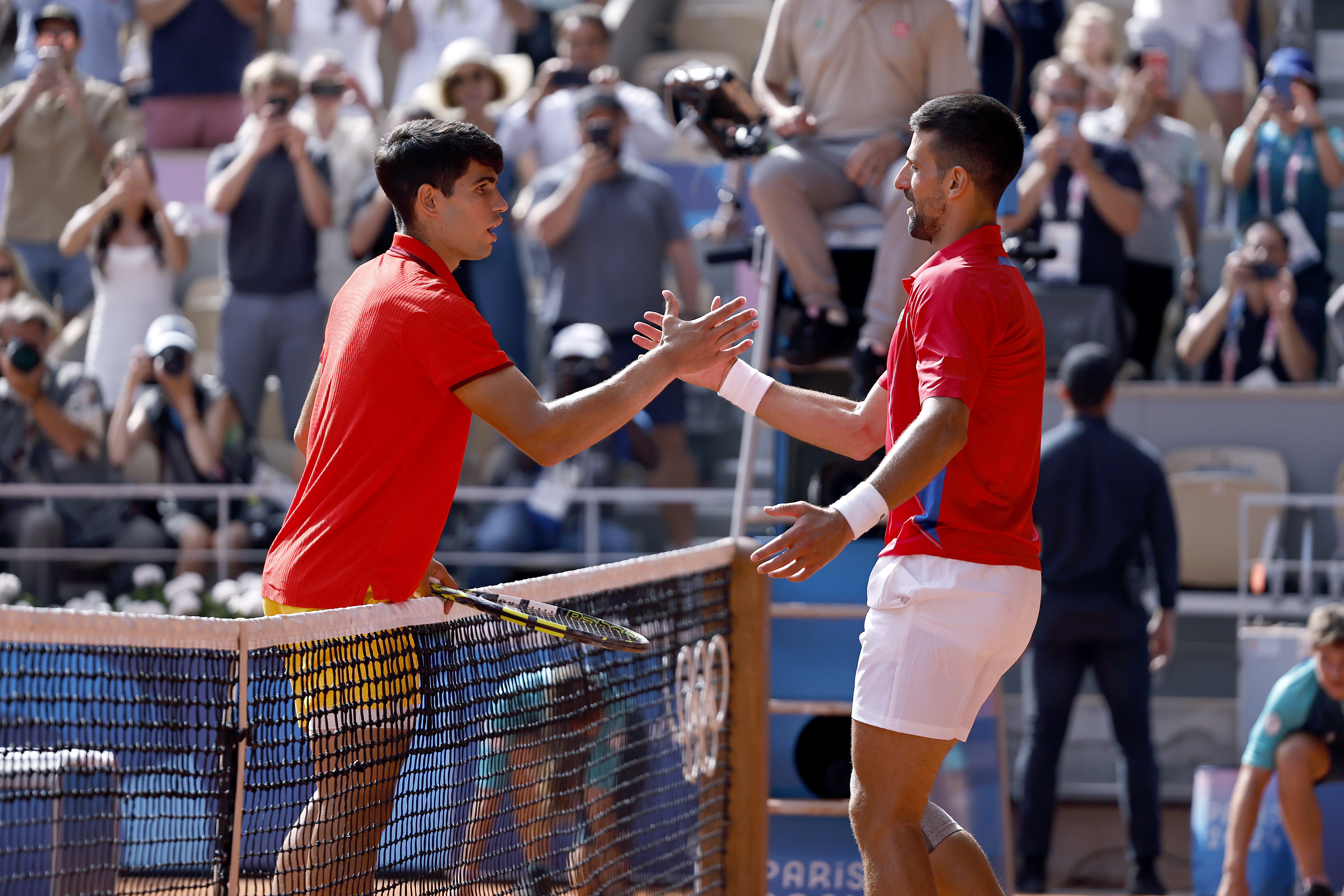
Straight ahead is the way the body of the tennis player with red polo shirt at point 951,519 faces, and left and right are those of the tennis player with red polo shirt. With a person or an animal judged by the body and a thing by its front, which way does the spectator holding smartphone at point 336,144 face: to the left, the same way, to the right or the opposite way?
to the left

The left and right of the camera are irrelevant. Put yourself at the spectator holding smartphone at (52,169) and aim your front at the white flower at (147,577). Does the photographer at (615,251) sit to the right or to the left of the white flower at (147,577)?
left

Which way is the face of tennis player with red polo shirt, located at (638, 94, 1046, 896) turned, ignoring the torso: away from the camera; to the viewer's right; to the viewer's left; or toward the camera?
to the viewer's left

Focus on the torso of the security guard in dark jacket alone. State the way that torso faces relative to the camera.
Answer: away from the camera

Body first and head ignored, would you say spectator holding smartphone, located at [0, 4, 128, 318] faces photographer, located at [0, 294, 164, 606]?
yes

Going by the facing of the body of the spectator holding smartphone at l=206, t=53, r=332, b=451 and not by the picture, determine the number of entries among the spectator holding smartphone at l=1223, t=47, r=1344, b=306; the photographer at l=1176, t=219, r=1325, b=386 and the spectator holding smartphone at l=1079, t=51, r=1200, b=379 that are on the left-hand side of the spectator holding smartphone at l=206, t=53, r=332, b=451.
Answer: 3

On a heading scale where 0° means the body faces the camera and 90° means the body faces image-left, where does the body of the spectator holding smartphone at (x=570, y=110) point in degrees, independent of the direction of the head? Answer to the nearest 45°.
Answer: approximately 0°

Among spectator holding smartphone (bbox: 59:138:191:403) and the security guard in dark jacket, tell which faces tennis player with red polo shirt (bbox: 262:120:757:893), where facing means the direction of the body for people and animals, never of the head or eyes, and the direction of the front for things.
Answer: the spectator holding smartphone

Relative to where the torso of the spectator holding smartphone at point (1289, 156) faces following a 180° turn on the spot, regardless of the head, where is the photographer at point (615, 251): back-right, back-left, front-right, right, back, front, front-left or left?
back-left

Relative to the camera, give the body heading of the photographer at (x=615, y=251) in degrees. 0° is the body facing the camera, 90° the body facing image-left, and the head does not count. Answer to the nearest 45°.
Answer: approximately 0°

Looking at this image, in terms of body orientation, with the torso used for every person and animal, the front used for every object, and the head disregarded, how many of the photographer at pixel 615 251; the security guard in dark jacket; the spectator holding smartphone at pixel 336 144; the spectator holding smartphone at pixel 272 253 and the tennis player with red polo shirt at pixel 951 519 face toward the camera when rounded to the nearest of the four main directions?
3

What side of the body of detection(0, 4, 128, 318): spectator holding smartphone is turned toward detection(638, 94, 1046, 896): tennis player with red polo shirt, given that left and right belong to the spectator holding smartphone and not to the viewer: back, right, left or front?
front

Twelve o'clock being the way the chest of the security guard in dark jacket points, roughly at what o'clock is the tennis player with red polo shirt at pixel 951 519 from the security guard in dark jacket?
The tennis player with red polo shirt is roughly at 6 o'clock from the security guard in dark jacket.
